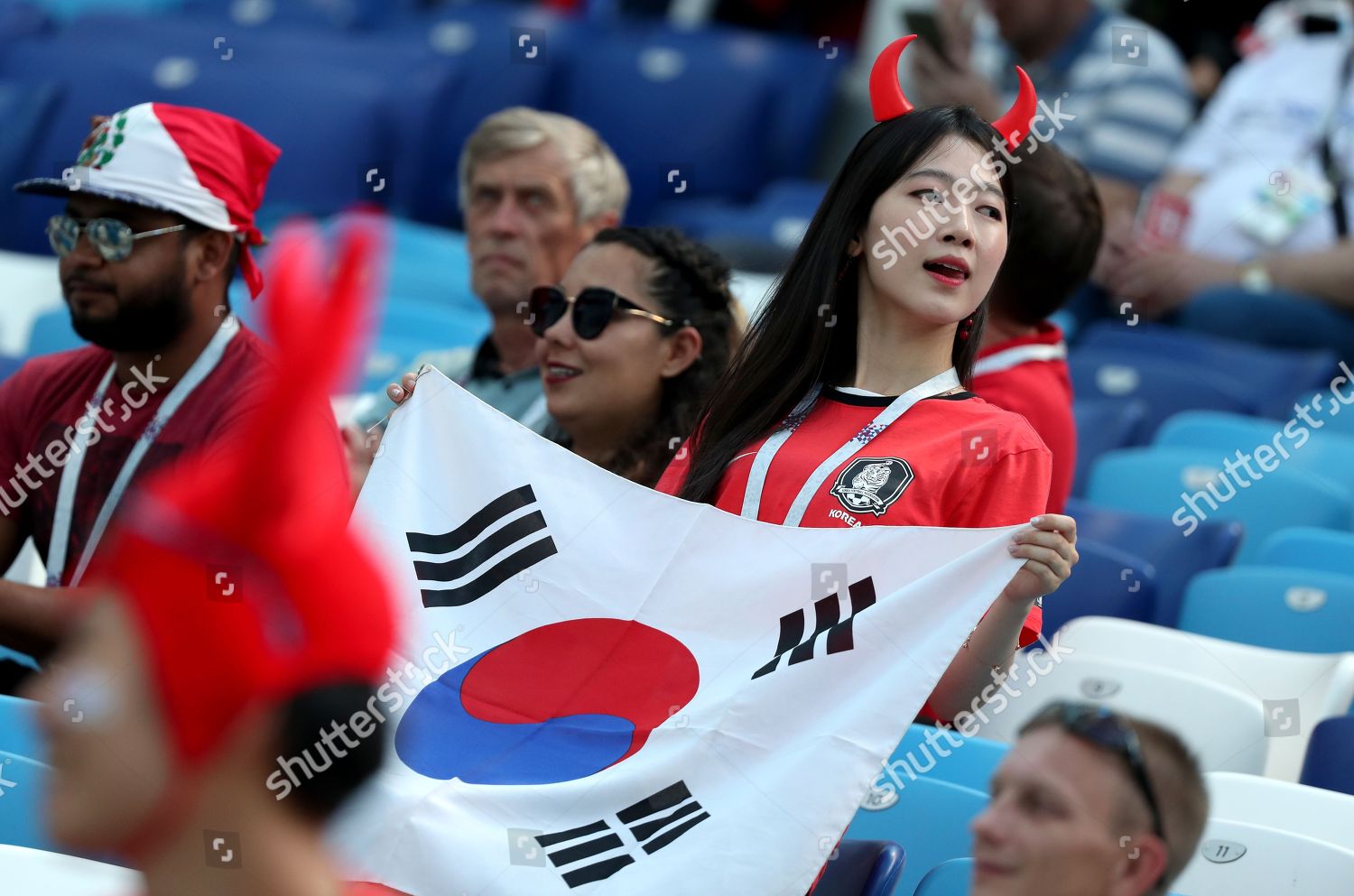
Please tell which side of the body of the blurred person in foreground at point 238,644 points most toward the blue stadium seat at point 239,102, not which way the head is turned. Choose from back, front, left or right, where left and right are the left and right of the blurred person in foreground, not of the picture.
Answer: right

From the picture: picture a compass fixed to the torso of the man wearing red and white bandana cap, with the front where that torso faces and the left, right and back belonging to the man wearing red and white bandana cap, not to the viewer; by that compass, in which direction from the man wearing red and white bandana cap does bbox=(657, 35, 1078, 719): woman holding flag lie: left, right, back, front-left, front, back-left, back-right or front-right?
left

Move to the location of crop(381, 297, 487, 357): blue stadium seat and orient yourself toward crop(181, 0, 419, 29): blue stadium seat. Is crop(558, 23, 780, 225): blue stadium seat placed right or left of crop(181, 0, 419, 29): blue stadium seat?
right

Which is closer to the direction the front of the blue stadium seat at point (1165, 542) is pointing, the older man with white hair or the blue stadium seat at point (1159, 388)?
the older man with white hair

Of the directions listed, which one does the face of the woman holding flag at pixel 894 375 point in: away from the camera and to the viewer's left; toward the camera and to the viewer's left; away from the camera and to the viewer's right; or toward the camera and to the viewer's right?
toward the camera and to the viewer's right

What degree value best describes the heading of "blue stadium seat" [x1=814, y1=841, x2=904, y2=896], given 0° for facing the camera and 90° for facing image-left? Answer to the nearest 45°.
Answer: approximately 45°

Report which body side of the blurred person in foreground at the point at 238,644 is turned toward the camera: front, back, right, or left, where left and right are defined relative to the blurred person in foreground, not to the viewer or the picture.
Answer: left

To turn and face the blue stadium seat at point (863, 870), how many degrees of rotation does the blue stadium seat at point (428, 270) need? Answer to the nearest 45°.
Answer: approximately 45° to its left
